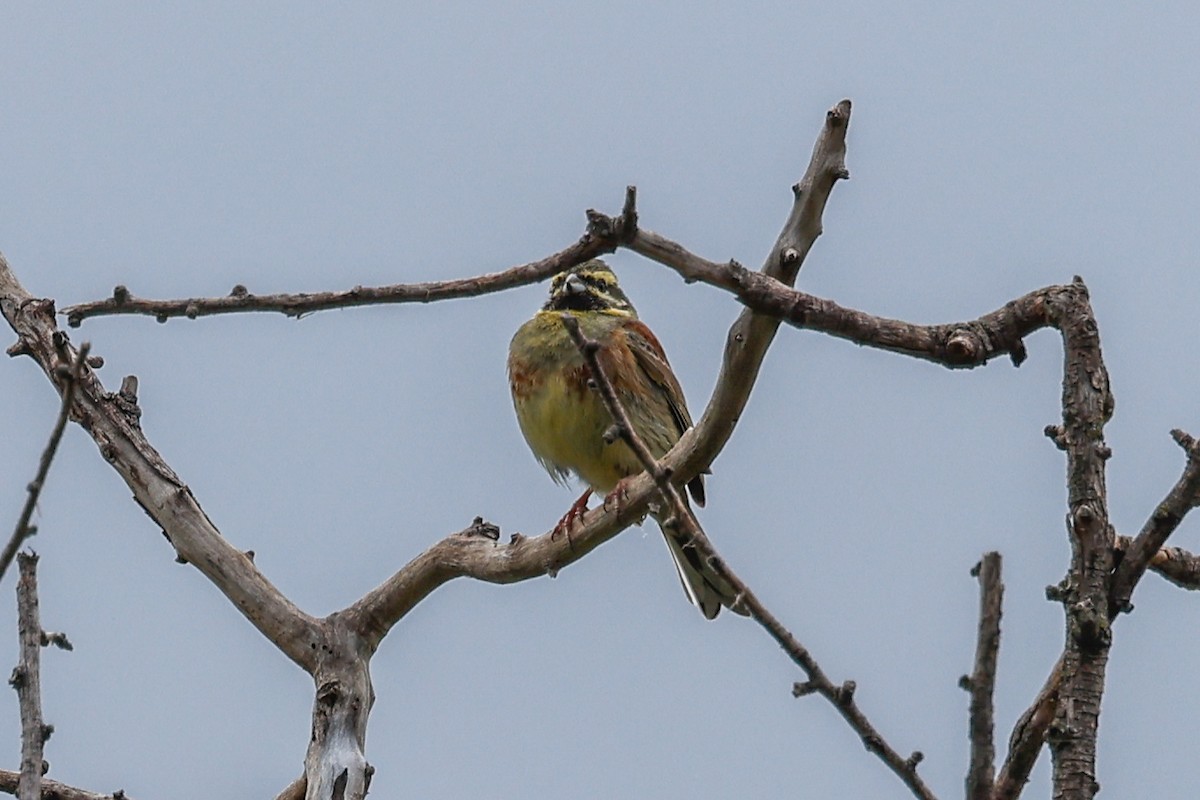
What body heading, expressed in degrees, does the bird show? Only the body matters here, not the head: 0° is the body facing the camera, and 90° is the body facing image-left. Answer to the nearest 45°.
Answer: approximately 45°
